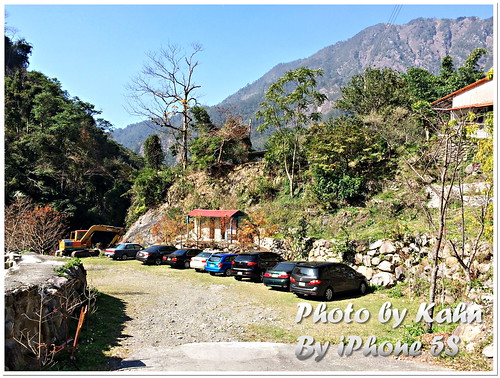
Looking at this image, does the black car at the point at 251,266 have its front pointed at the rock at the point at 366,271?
no

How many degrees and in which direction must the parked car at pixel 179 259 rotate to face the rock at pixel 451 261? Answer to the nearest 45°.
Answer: approximately 90° to its right

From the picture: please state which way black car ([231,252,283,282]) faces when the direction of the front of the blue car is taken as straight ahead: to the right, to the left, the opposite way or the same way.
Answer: the same way

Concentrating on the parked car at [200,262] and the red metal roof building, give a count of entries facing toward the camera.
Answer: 1

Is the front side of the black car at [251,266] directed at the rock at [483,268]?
no

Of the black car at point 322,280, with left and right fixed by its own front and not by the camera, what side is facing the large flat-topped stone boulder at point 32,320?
back

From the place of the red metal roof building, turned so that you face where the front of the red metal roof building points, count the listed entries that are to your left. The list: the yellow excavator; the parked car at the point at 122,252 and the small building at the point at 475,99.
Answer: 1

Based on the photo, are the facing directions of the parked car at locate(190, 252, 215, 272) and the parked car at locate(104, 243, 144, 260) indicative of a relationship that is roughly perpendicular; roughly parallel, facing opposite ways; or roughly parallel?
roughly parallel
